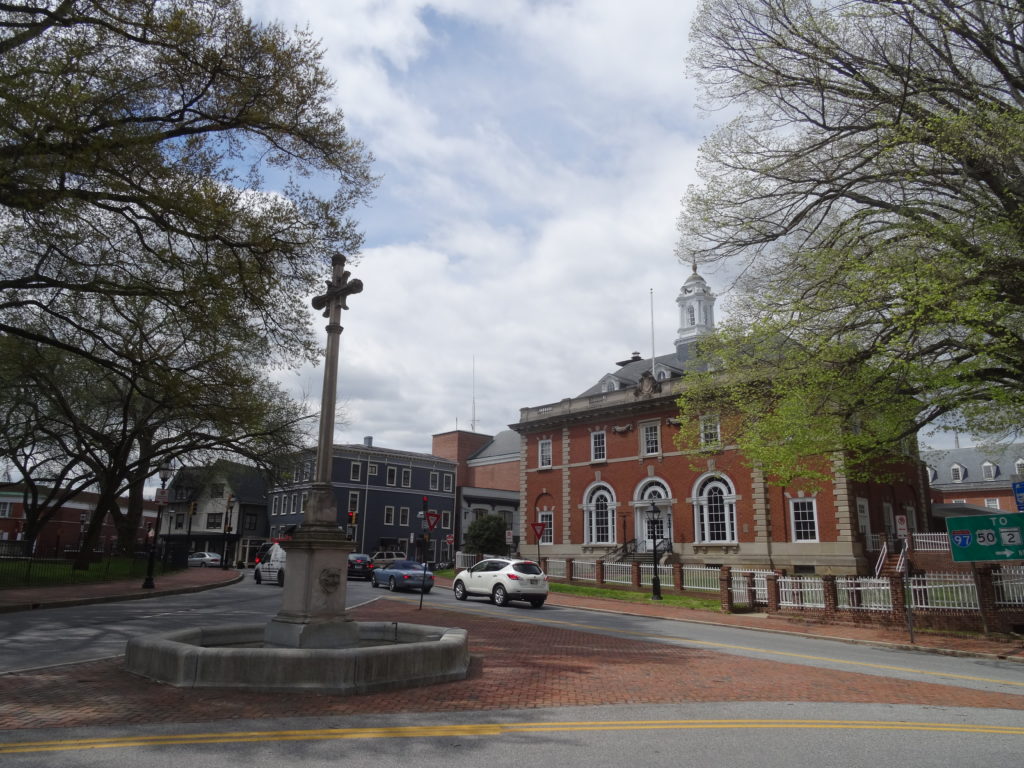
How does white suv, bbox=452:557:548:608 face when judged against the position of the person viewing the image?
facing away from the viewer and to the left of the viewer

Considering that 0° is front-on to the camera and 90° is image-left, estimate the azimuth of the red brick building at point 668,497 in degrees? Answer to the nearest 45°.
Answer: approximately 45°

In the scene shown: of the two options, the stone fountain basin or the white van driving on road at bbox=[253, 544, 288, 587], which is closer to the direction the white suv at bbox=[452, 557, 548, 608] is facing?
the white van driving on road

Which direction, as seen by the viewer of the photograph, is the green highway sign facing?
facing the viewer

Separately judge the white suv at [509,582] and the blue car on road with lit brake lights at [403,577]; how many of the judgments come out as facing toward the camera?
0

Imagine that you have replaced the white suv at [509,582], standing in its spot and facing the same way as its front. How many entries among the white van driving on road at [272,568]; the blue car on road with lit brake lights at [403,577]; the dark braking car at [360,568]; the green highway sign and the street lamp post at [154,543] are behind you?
1

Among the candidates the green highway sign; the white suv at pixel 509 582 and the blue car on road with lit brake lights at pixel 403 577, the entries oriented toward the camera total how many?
1

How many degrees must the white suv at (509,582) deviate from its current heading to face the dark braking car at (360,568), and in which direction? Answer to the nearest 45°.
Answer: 0° — it already faces it

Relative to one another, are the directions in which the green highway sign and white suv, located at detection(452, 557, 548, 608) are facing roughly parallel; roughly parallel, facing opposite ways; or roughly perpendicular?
roughly perpendicular

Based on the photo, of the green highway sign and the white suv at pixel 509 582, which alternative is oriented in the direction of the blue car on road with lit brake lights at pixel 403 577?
the white suv

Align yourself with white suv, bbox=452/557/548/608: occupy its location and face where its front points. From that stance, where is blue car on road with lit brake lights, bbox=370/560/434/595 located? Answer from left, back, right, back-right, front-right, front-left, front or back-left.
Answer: front

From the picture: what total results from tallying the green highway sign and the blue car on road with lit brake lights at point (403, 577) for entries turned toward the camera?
1

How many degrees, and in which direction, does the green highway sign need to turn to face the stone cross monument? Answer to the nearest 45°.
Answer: approximately 45° to its right

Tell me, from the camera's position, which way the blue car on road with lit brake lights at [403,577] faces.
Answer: facing away from the viewer and to the left of the viewer

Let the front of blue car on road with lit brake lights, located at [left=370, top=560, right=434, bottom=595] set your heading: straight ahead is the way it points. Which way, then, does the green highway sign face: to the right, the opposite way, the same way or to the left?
to the left

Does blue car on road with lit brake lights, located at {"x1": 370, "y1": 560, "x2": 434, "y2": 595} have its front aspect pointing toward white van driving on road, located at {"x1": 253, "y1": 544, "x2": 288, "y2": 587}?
yes
